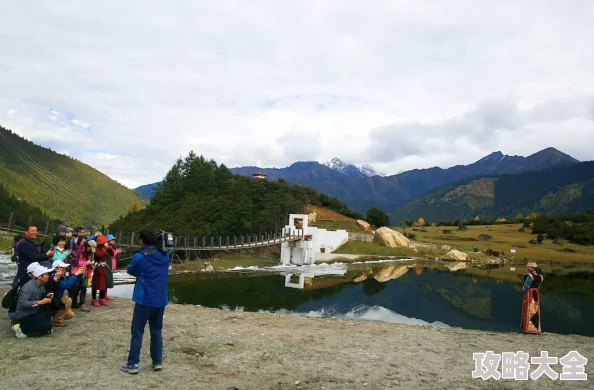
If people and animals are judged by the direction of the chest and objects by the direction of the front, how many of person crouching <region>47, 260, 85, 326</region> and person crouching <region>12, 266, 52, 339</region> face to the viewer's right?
2

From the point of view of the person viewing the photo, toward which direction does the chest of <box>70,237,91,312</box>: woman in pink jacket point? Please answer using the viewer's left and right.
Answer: facing to the right of the viewer

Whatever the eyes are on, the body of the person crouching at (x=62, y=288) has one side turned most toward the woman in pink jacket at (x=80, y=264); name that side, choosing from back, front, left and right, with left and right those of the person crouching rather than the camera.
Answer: left

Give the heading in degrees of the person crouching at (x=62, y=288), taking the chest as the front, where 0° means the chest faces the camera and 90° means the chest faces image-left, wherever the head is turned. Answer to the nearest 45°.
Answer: approximately 270°

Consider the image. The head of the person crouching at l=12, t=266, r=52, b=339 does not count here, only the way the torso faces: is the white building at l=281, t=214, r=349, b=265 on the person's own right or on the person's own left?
on the person's own left

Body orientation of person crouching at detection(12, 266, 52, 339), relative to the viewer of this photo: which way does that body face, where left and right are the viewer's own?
facing to the right of the viewer
